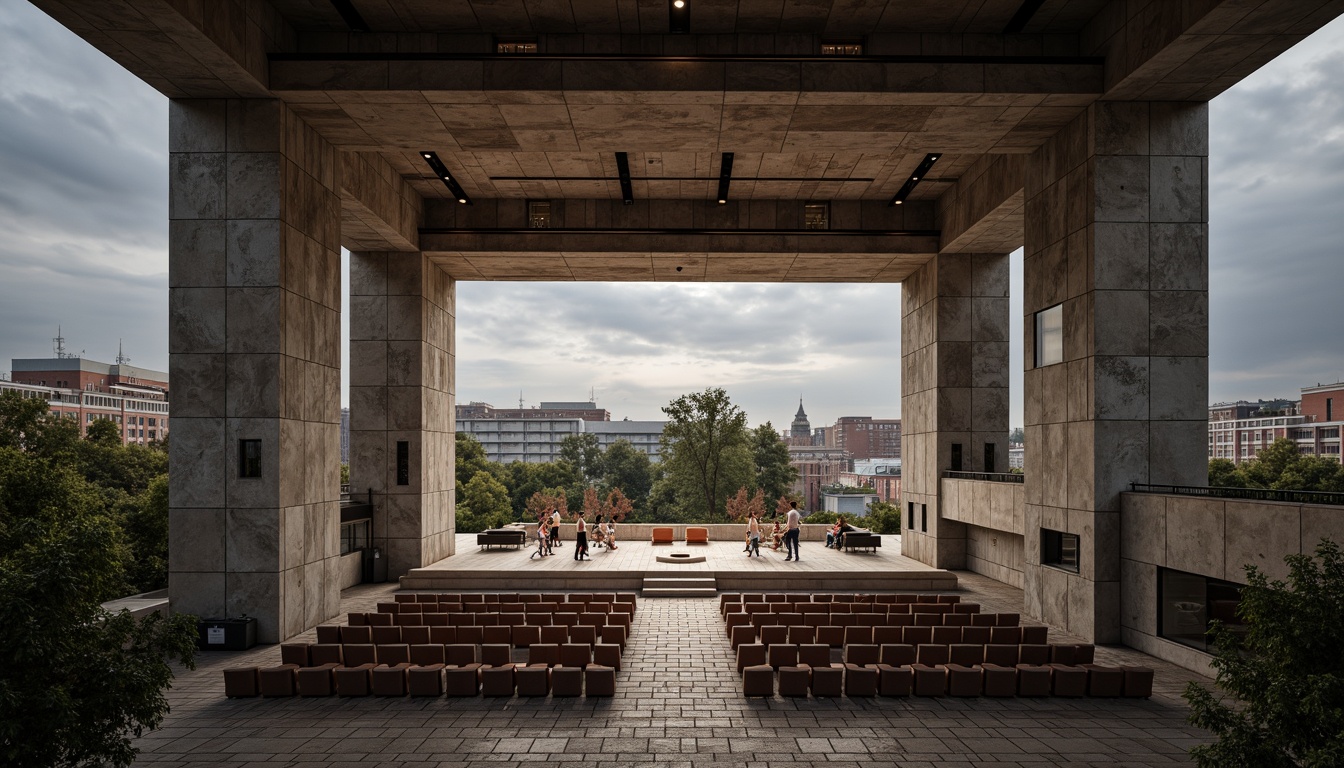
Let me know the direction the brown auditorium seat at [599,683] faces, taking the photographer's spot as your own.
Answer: facing away from the viewer

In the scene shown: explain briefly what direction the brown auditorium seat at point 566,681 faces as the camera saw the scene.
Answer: facing away from the viewer

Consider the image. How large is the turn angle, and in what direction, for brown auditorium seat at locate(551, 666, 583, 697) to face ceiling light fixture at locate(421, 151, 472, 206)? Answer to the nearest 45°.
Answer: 0° — it already faces it

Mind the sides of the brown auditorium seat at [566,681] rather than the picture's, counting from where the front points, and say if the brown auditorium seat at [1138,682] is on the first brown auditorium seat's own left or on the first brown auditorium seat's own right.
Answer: on the first brown auditorium seat's own right

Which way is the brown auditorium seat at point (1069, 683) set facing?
away from the camera

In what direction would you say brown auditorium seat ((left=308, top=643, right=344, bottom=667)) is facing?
away from the camera

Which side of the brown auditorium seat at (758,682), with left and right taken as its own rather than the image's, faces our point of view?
back

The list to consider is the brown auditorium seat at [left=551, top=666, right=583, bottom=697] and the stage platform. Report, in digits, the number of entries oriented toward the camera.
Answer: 1

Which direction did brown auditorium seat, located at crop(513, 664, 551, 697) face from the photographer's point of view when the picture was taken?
facing away from the viewer

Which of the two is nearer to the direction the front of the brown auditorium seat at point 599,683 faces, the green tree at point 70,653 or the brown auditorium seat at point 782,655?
the brown auditorium seat
